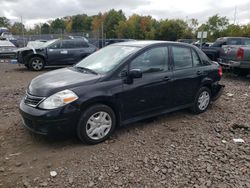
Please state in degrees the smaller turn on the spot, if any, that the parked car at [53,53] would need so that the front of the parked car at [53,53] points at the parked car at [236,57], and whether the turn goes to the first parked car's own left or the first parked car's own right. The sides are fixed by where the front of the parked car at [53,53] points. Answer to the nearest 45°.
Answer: approximately 135° to the first parked car's own left

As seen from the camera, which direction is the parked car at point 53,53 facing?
to the viewer's left

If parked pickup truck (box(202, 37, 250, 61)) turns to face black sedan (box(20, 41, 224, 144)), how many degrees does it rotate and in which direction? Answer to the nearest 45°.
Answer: approximately 90° to its left

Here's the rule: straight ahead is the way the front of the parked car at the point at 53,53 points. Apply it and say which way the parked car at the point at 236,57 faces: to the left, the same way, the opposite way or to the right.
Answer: the opposite way

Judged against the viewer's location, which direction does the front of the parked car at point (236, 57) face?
facing away from the viewer and to the right of the viewer

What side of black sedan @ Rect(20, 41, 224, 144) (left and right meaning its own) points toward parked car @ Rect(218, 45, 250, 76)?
back

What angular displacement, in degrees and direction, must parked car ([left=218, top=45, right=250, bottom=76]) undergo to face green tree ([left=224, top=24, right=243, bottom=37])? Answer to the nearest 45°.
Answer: approximately 45° to its left

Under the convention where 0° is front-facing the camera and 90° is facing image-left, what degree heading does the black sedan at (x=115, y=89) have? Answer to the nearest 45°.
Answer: approximately 45°

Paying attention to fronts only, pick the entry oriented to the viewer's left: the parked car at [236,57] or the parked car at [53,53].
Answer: the parked car at [53,53]

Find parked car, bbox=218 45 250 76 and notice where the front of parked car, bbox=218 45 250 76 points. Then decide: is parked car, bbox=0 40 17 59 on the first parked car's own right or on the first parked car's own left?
on the first parked car's own left

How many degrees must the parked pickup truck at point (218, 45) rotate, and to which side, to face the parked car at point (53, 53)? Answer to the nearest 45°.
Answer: approximately 45° to its left
